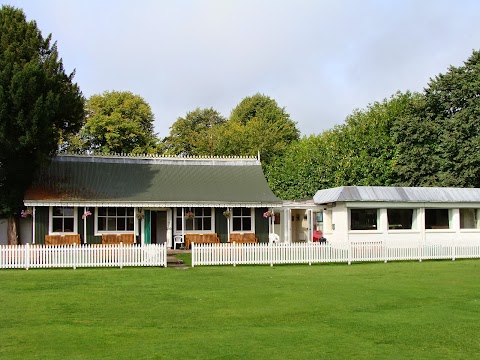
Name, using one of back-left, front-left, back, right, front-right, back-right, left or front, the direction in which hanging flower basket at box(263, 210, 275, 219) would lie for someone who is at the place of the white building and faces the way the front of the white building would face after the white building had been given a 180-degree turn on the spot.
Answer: left

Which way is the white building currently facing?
toward the camera

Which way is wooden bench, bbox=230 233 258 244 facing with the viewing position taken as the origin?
facing the viewer

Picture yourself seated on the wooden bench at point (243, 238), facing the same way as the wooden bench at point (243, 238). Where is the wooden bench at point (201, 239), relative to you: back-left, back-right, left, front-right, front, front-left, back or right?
right

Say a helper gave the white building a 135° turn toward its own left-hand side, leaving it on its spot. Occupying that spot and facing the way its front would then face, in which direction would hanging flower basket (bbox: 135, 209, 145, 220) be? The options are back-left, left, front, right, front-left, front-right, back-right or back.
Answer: back-left

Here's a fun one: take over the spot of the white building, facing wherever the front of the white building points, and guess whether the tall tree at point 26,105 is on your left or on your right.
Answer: on your right

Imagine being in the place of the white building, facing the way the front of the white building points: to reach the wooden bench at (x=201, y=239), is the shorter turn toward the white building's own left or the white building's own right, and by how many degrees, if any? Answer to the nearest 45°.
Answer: approximately 90° to the white building's own right

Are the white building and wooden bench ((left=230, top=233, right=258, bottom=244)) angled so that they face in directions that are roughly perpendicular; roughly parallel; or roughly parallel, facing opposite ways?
roughly parallel

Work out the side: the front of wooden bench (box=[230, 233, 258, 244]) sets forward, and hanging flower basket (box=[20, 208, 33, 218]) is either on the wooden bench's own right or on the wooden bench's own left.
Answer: on the wooden bench's own right

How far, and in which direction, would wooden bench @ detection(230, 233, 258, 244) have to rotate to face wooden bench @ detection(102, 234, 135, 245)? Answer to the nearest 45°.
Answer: approximately 90° to its right

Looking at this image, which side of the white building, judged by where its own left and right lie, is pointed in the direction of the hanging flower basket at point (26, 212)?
right

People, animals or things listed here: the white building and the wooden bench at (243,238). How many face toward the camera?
2

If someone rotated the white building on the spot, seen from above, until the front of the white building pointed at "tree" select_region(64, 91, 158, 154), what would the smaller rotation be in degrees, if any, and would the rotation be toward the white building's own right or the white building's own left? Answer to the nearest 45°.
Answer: approximately 135° to the white building's own right

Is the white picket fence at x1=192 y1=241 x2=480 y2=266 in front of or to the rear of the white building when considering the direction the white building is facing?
in front
